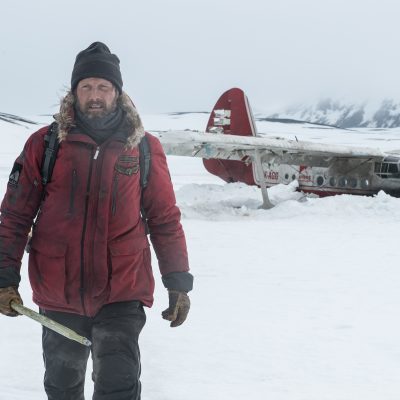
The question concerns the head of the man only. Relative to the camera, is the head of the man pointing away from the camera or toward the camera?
toward the camera

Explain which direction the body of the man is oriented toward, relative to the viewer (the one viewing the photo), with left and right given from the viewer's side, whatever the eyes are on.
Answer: facing the viewer
